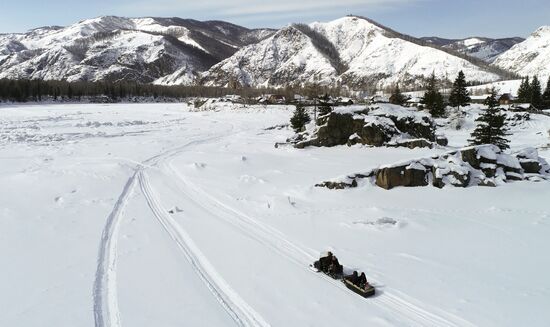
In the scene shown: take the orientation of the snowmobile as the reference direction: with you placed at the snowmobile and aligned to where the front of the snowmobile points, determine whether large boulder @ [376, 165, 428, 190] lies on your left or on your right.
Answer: on your right

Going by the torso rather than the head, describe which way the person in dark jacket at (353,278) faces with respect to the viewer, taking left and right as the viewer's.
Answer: facing away from the viewer and to the left of the viewer

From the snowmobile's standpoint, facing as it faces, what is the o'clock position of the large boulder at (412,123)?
The large boulder is roughly at 2 o'clock from the snowmobile.

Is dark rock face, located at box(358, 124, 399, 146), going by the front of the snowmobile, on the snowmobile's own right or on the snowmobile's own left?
on the snowmobile's own right

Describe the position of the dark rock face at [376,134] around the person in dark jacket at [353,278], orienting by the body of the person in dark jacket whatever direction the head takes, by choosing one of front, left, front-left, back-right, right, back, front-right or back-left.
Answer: front-right

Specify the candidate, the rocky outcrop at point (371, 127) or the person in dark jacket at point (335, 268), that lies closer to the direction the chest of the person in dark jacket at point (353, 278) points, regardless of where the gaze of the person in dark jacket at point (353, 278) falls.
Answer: the person in dark jacket

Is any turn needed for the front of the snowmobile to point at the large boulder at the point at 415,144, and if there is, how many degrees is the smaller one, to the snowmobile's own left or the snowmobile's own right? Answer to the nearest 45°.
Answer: approximately 45° to the snowmobile's own right

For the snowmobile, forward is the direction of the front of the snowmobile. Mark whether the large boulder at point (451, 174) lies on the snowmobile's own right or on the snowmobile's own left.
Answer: on the snowmobile's own right

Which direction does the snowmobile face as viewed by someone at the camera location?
facing away from the viewer and to the left of the viewer

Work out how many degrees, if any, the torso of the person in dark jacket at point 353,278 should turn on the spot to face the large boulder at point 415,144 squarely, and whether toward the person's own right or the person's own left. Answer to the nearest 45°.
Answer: approximately 45° to the person's own right
